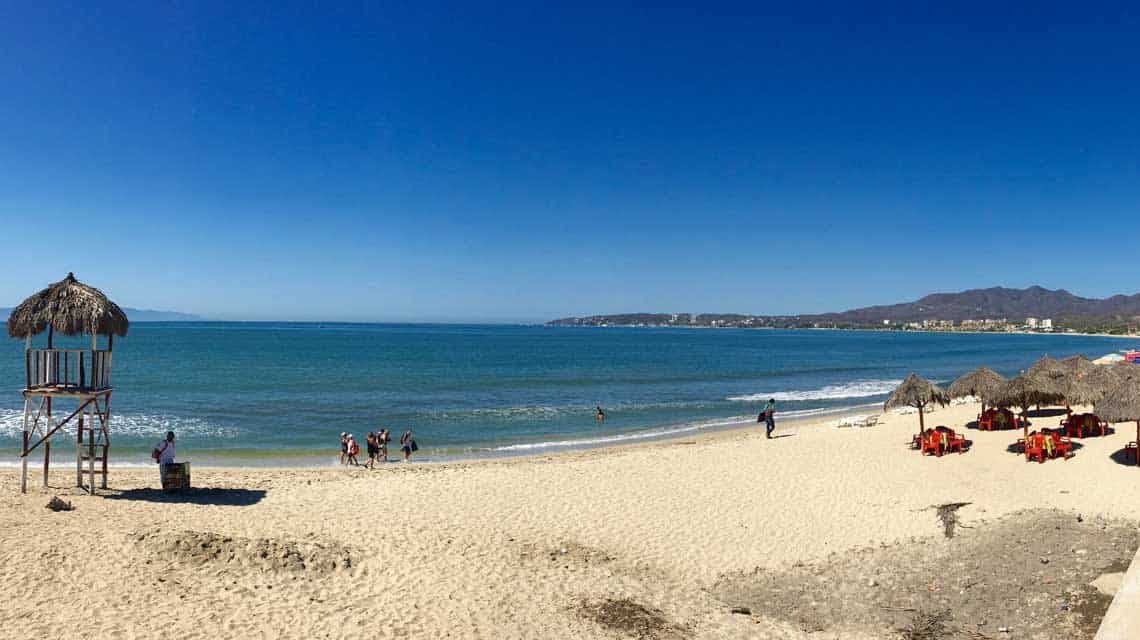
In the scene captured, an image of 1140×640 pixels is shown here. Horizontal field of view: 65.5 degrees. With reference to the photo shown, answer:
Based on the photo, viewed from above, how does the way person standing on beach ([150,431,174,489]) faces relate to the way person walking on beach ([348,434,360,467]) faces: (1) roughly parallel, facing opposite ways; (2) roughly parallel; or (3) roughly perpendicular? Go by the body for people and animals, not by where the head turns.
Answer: roughly perpendicular

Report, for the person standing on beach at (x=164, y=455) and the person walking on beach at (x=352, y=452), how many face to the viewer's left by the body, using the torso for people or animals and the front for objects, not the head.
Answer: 1

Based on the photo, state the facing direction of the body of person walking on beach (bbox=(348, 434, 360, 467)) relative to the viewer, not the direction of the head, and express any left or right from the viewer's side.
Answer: facing to the left of the viewer

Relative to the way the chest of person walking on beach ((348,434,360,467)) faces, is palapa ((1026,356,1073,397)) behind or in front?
behind

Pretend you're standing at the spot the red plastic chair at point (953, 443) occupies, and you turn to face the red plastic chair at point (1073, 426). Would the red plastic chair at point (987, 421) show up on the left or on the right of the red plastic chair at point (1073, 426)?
left
